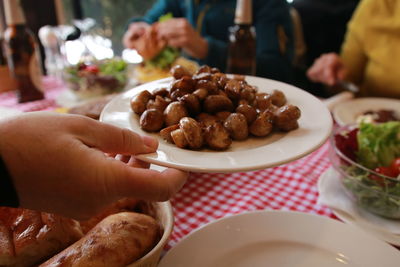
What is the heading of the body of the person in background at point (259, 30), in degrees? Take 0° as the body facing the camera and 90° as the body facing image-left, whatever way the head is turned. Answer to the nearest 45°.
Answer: approximately 45°

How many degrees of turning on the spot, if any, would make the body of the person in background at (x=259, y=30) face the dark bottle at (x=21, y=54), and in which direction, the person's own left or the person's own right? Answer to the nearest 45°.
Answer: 0° — they already face it

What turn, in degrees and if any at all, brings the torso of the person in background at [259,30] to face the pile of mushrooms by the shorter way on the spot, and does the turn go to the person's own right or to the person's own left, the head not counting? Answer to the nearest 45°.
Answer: approximately 45° to the person's own left

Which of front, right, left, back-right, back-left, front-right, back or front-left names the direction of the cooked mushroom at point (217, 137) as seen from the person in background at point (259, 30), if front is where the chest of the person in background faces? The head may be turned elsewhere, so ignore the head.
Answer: front-left

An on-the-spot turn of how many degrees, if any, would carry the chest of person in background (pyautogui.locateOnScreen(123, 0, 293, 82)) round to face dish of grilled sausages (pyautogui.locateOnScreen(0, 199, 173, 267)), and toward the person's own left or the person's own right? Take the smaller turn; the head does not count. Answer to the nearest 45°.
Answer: approximately 45° to the person's own left

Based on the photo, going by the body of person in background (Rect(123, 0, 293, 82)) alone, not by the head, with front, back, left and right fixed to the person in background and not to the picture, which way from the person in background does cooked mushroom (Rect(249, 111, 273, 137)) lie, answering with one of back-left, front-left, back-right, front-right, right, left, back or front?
front-left

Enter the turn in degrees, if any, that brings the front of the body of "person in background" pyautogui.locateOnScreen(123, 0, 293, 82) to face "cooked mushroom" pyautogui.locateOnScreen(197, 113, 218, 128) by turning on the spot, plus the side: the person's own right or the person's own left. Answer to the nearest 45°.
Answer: approximately 45° to the person's own left

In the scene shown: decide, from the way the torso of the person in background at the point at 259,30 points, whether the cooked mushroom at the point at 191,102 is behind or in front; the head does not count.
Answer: in front

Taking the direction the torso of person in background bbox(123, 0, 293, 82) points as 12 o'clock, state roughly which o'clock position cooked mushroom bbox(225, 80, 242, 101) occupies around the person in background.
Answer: The cooked mushroom is roughly at 11 o'clock from the person in background.

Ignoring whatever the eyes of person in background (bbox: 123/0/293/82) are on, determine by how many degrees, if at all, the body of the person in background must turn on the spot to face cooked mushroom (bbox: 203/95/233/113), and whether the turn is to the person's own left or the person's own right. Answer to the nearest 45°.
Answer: approximately 45° to the person's own left

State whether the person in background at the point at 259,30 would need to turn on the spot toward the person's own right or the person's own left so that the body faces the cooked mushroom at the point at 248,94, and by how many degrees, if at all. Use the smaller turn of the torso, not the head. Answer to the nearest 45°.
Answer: approximately 45° to the person's own left

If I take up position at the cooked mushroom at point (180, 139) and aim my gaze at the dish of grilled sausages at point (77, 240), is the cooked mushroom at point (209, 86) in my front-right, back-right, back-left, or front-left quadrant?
back-right

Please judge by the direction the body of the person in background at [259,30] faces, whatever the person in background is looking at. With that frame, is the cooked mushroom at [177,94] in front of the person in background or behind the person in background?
in front

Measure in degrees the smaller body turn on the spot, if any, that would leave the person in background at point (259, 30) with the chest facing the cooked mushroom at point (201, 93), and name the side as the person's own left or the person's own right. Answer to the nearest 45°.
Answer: approximately 45° to the person's own left
